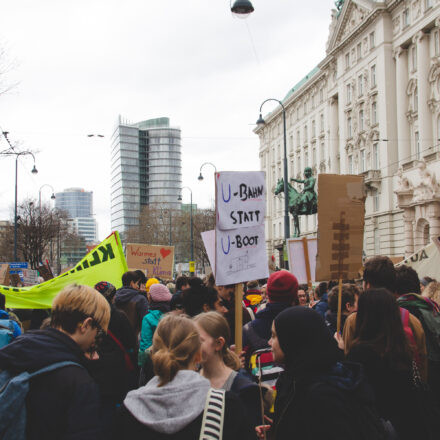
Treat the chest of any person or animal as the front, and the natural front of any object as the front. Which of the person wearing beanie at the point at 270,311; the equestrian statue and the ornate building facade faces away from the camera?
the person wearing beanie

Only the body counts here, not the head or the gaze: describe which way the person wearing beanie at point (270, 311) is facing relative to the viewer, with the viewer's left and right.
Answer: facing away from the viewer

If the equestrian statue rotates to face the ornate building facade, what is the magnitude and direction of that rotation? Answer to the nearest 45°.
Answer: approximately 180°

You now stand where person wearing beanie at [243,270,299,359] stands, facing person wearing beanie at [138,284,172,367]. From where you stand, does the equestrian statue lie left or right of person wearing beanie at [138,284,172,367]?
right

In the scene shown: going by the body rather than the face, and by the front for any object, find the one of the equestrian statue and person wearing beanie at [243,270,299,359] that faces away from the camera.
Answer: the person wearing beanie

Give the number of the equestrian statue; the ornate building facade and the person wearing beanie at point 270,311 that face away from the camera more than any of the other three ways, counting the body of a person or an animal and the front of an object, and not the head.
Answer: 1

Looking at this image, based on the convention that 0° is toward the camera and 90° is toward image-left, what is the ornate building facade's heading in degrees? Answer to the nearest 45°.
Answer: approximately 45°

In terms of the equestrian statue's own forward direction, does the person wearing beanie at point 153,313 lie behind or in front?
in front

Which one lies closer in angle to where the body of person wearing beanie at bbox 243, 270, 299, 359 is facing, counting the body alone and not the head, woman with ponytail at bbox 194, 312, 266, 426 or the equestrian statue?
the equestrian statue

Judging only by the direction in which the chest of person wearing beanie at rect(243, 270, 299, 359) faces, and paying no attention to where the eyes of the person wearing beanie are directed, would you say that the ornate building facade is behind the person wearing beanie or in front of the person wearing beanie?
in front

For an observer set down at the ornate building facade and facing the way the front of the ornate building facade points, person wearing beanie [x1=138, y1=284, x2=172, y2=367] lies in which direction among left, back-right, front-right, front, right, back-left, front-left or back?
front-left

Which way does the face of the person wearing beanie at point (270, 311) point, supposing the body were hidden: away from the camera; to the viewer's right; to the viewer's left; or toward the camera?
away from the camera

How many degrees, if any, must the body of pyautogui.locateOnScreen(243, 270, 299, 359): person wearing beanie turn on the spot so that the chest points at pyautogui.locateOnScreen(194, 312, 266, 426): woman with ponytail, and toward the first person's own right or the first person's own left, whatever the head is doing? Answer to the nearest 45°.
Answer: approximately 180°

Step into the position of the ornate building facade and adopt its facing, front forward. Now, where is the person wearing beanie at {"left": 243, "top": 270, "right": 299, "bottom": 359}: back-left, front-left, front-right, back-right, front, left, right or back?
front-left
